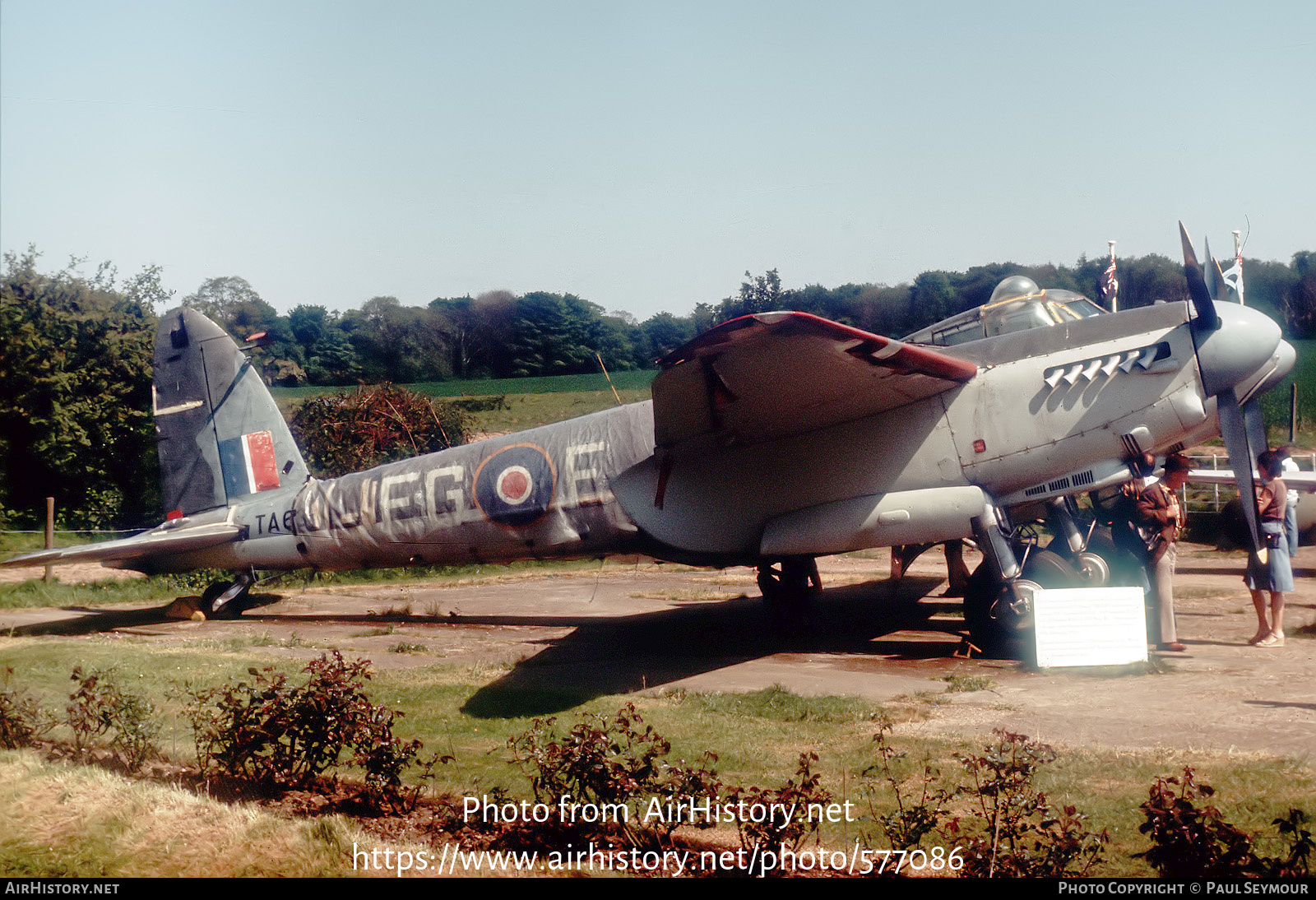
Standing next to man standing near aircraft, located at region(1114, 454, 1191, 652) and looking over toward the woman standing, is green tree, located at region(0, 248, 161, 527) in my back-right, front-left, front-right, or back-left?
back-left

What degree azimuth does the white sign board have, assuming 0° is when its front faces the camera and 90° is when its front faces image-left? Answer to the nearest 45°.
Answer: approximately 0°

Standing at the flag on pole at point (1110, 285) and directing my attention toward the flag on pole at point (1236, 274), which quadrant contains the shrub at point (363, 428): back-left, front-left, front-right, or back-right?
back-right

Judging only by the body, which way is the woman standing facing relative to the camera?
to the viewer's left

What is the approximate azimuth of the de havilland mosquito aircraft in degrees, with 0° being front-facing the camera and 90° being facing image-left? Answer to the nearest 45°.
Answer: approximately 270°

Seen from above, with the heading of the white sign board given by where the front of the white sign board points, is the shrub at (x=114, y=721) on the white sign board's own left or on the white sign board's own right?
on the white sign board's own right

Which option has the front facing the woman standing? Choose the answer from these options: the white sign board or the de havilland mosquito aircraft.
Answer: the de havilland mosquito aircraft
